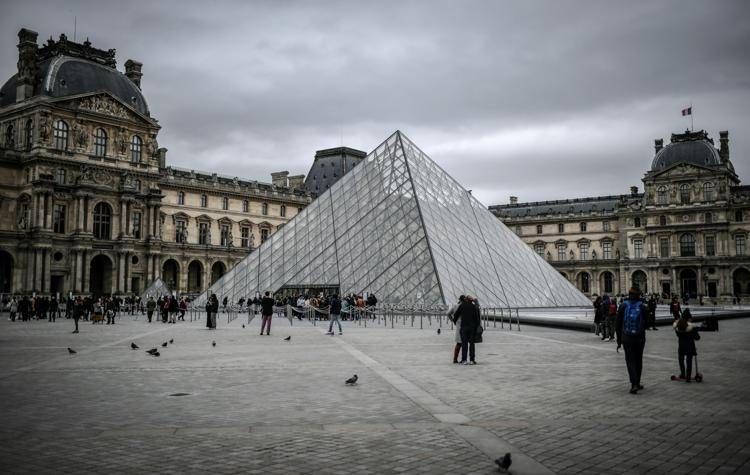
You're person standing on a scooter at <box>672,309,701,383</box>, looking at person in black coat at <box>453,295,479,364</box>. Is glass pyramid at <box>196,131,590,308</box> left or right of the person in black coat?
right

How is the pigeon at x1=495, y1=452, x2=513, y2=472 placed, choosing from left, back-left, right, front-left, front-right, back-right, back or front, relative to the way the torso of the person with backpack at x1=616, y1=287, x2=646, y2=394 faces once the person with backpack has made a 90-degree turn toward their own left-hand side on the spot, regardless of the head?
left

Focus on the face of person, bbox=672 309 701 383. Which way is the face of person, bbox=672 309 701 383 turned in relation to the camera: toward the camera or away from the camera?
away from the camera

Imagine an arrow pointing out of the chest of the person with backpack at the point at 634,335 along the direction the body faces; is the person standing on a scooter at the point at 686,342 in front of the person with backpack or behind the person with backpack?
in front

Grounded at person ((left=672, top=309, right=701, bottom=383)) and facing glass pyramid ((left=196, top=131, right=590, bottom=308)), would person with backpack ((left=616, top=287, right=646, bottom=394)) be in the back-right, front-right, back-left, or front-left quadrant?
back-left

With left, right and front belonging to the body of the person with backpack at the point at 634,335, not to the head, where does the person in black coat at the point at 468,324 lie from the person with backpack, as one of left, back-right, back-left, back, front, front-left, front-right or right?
front-left

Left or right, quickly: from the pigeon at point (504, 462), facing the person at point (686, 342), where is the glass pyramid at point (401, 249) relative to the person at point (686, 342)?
left

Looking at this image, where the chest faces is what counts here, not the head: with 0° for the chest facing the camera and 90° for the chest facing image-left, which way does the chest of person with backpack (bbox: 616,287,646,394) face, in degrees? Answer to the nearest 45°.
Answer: approximately 180°

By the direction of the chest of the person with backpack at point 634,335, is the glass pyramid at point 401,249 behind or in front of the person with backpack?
in front
